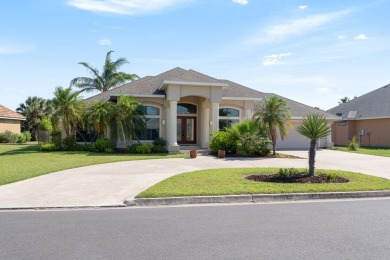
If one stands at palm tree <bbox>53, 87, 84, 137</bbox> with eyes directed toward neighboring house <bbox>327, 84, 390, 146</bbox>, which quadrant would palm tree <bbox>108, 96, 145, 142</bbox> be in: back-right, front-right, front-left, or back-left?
front-right

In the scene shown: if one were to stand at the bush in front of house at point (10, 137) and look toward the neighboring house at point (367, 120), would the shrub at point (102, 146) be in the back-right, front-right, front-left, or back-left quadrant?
front-right

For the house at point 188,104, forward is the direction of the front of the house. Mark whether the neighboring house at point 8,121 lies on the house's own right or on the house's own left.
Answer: on the house's own right

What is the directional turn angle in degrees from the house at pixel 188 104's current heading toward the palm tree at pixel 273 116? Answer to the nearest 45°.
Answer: approximately 45° to its left

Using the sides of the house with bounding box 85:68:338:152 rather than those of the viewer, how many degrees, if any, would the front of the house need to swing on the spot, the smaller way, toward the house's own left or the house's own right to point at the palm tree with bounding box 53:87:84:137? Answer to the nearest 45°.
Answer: approximately 90° to the house's own right

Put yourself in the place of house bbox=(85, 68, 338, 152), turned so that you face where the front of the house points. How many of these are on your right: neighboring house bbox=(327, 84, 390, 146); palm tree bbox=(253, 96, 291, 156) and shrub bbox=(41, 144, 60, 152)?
1

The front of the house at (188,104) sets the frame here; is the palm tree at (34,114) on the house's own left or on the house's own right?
on the house's own right

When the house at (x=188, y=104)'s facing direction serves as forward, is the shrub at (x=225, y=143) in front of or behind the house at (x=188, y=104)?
in front

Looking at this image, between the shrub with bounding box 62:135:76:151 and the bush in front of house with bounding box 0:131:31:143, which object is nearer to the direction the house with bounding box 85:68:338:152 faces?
the shrub

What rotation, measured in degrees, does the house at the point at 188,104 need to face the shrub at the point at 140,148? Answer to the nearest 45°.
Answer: approximately 45° to its right

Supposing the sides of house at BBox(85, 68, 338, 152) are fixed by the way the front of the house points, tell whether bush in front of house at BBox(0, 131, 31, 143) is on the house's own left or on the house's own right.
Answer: on the house's own right

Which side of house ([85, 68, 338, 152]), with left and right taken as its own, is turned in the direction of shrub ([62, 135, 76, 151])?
right

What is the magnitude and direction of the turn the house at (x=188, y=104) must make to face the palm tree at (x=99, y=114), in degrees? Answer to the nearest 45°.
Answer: approximately 45° to its right

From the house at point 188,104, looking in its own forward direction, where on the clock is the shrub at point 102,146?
The shrub is roughly at 2 o'clock from the house.

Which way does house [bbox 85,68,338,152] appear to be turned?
toward the camera

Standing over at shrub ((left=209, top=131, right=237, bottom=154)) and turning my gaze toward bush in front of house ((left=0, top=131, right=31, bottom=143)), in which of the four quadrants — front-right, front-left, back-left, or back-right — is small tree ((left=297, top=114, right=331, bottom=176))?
back-left
